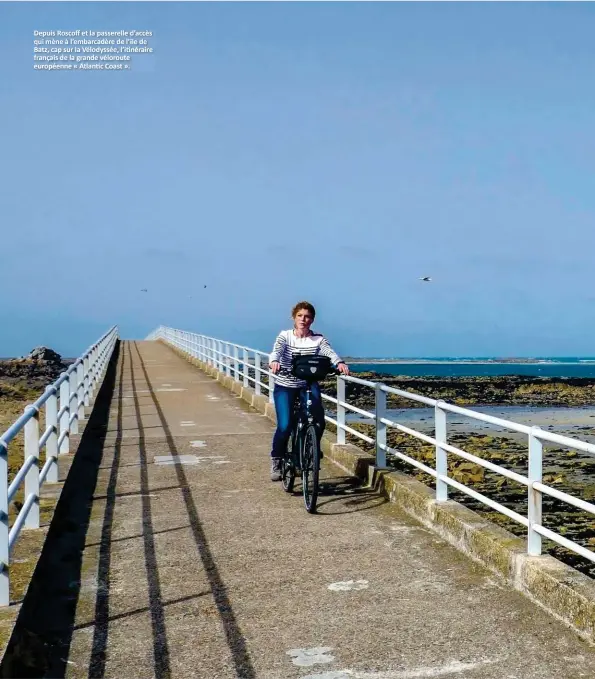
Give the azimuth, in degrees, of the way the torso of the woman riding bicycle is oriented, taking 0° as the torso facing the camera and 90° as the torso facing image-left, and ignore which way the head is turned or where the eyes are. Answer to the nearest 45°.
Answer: approximately 0°

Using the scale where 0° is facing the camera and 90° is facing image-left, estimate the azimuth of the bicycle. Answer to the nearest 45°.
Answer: approximately 0°

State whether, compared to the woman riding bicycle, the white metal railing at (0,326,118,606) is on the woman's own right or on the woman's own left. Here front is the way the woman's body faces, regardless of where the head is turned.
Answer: on the woman's own right
